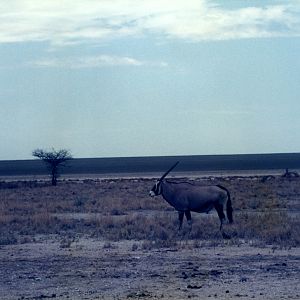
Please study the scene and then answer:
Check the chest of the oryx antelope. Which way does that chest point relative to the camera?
to the viewer's left
